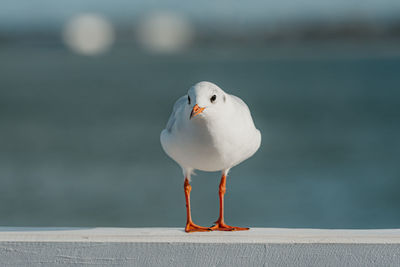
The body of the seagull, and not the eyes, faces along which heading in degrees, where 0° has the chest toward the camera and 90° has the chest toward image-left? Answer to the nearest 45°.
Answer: approximately 0°
